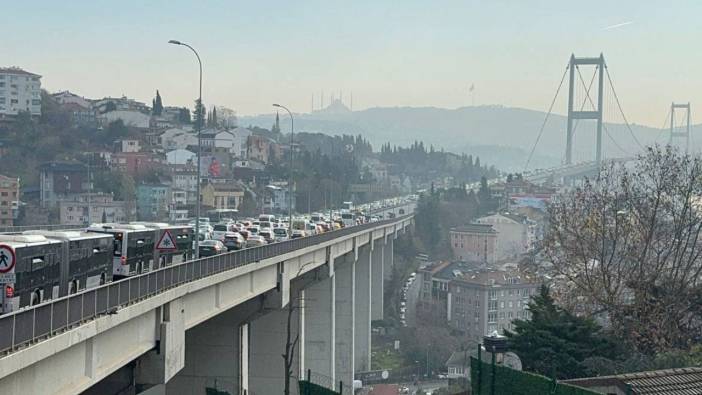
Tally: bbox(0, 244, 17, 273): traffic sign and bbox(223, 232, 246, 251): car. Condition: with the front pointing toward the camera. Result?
1

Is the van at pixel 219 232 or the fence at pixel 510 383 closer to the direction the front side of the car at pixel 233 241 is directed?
the van

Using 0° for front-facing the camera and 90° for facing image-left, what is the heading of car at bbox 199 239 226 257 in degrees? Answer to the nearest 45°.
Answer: approximately 225°

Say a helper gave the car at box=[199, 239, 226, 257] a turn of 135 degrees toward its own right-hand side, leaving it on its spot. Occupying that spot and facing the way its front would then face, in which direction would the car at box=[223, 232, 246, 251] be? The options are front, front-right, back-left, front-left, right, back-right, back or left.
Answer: back

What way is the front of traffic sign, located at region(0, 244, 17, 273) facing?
toward the camera

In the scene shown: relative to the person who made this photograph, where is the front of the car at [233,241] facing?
facing away from the viewer and to the right of the viewer

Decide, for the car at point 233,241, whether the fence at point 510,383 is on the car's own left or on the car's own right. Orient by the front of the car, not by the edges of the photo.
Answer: on the car's own right

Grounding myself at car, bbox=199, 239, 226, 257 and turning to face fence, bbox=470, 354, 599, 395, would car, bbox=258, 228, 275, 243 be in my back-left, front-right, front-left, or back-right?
back-left

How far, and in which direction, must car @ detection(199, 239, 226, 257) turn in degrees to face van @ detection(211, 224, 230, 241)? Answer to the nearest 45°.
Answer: approximately 45° to its left

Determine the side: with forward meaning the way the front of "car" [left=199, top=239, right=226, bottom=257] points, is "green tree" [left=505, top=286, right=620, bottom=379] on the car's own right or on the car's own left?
on the car's own right

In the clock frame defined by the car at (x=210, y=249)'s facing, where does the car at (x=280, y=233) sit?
the car at (x=280, y=233) is roughly at 11 o'clock from the car at (x=210, y=249).

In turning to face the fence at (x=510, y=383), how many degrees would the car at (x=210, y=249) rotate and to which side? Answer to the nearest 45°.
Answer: approximately 135° to its right
